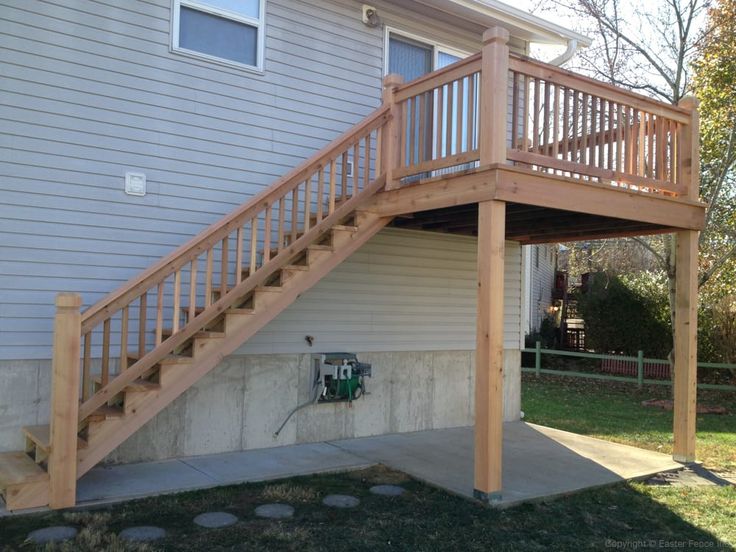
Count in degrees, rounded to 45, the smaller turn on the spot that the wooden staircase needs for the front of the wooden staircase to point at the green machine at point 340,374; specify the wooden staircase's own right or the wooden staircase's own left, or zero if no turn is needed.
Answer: approximately 135° to the wooden staircase's own right

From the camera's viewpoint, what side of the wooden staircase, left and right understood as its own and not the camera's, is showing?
left

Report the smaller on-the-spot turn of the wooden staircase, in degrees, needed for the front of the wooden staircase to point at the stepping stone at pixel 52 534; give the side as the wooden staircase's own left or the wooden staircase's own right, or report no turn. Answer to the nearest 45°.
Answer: approximately 45° to the wooden staircase's own left

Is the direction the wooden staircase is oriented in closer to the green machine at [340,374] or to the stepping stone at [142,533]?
the stepping stone

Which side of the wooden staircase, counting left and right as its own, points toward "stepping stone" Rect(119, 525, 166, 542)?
left
